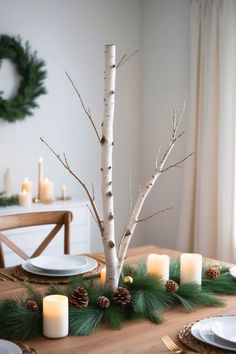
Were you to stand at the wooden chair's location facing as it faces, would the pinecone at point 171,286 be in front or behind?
in front

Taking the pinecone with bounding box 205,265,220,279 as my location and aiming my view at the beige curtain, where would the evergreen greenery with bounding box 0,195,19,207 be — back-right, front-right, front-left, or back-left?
front-left

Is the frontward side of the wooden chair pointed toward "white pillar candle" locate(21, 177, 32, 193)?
no

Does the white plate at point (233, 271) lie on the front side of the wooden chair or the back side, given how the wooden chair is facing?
on the front side

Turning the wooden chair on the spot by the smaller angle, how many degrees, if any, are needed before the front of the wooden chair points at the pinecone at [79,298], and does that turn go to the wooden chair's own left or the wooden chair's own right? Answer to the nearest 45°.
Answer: approximately 45° to the wooden chair's own right

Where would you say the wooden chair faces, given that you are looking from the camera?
facing the viewer and to the right of the viewer

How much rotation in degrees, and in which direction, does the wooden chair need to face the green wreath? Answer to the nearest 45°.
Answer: approximately 135° to its left

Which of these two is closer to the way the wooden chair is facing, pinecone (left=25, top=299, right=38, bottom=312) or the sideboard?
the pinecone

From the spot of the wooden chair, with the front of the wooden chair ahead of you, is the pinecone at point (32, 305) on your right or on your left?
on your right

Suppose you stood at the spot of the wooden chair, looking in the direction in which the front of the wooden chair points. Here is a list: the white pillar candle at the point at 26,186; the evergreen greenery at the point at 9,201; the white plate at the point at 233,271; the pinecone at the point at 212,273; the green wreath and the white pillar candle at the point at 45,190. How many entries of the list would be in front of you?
2

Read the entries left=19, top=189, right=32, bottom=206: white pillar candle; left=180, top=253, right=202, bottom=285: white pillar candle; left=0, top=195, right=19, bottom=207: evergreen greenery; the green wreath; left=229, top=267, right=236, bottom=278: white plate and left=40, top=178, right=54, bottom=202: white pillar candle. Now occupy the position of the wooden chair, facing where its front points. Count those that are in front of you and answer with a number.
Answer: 2

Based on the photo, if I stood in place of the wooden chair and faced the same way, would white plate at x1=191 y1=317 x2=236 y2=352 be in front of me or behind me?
in front

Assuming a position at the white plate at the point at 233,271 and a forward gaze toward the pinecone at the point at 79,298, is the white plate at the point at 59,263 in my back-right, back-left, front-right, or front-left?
front-right

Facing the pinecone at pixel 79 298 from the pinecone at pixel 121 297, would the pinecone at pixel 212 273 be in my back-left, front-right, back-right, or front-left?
back-right
